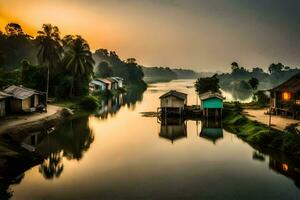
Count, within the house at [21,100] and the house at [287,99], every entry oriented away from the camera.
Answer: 0

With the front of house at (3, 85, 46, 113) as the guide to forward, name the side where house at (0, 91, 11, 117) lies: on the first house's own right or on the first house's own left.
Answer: on the first house's own right

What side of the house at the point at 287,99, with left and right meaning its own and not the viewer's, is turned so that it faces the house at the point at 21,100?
front

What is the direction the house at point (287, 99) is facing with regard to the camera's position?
facing the viewer and to the left of the viewer

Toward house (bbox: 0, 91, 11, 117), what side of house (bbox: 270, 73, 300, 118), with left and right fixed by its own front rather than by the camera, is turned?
front

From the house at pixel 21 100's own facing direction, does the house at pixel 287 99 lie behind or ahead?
ahead
